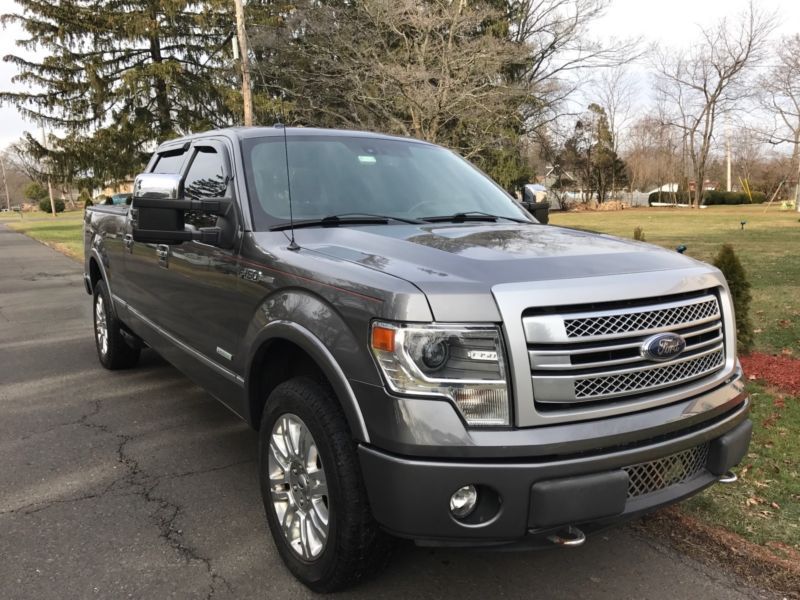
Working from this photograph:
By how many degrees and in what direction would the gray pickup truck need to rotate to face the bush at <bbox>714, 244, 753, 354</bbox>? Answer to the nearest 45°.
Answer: approximately 90° to its left

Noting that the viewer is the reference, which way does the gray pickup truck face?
facing the viewer and to the right of the viewer

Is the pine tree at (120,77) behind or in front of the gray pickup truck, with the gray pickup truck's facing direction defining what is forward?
behind
